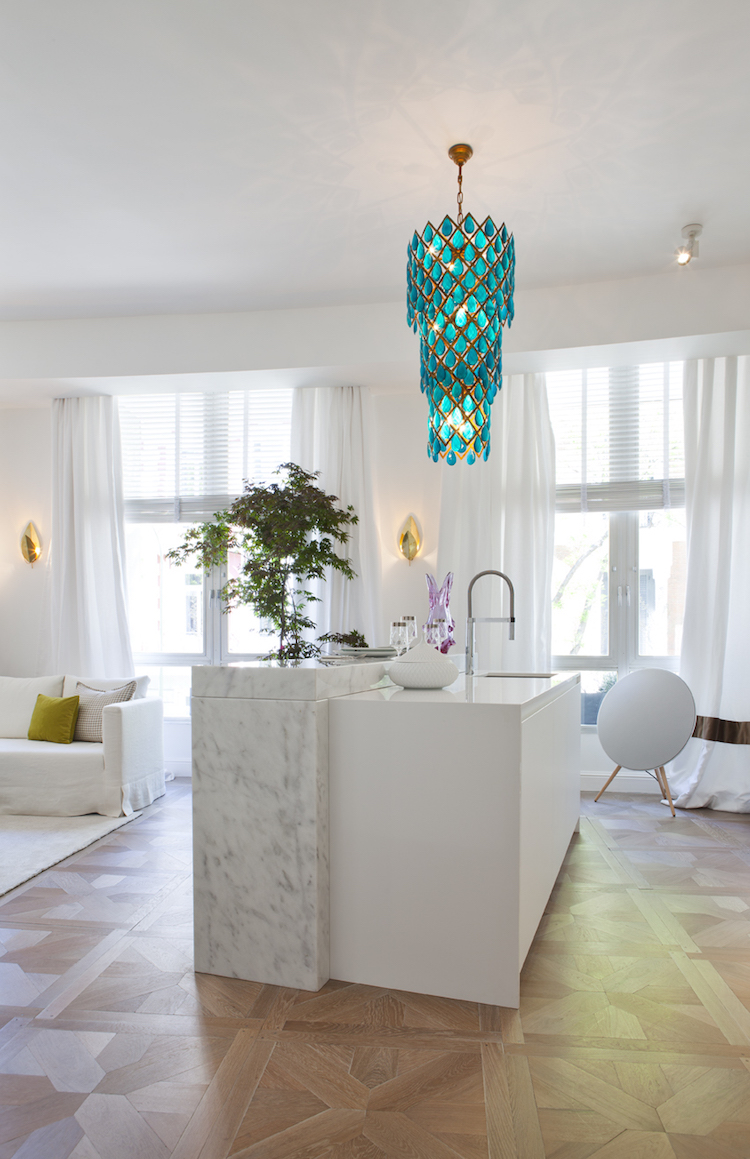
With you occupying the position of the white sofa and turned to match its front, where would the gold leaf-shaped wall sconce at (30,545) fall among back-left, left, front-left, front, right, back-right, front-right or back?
back

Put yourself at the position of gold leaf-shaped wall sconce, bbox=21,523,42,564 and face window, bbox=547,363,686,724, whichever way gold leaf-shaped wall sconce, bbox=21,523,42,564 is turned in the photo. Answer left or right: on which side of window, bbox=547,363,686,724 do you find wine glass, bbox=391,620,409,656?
right

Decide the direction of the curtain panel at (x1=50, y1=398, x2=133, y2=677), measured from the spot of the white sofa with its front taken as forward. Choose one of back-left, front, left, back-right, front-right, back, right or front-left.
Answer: back

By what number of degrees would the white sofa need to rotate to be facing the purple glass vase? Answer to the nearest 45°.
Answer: approximately 45° to its left

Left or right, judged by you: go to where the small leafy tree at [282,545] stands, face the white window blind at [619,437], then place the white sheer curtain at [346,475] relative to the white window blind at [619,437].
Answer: left

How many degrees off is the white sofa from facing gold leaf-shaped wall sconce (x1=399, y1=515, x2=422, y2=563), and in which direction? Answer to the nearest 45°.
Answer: approximately 90° to its left

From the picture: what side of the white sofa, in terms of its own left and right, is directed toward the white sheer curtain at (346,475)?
left

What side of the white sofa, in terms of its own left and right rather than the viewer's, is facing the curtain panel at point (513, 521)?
left

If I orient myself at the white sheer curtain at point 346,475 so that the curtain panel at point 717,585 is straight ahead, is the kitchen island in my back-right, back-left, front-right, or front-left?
front-right

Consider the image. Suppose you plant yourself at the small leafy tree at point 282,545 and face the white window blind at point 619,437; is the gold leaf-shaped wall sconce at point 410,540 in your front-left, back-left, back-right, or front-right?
front-left

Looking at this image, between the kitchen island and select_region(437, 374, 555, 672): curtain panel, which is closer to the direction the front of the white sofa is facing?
the kitchen island

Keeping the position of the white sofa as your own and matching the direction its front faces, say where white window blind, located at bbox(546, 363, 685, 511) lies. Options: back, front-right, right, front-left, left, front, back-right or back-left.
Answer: left

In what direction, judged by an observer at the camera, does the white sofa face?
facing the viewer

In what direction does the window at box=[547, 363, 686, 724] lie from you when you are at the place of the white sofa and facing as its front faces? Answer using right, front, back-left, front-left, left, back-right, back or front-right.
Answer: left
